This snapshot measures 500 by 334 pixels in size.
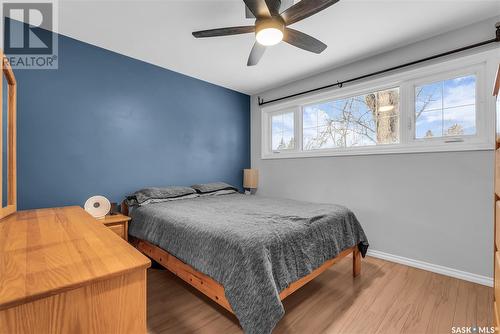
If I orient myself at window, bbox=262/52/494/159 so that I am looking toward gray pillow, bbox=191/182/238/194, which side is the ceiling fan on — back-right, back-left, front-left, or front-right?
front-left

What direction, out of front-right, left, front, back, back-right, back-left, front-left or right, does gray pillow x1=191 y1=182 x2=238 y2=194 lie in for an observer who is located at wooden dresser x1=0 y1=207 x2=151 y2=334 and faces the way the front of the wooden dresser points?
front

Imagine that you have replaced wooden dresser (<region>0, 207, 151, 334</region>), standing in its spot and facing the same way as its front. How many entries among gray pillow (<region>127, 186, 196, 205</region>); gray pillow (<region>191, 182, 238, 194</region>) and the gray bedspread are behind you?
0

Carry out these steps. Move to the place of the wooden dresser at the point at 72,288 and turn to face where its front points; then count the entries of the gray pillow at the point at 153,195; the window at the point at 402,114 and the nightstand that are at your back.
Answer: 0

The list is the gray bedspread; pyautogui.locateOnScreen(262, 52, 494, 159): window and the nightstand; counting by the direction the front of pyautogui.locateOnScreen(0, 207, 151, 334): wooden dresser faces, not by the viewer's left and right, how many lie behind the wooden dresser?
0

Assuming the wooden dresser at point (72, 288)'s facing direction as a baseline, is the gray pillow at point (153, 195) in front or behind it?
in front

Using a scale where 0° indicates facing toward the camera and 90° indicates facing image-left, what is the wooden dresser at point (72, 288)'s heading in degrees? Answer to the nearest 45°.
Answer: approximately 225°

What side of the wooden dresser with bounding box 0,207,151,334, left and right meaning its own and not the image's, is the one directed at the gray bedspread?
front

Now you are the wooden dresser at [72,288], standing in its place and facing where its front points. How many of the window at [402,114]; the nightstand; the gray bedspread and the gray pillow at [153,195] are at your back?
0

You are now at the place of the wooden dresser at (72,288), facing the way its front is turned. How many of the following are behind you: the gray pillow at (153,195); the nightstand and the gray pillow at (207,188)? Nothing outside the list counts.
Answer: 0

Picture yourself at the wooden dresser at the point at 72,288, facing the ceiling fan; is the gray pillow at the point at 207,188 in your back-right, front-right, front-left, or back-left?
front-left

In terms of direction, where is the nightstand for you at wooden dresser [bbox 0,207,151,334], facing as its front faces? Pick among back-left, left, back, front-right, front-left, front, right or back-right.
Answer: front-left
